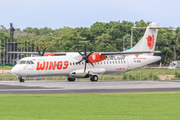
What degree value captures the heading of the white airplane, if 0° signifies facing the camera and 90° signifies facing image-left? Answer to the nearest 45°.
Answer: approximately 45°
